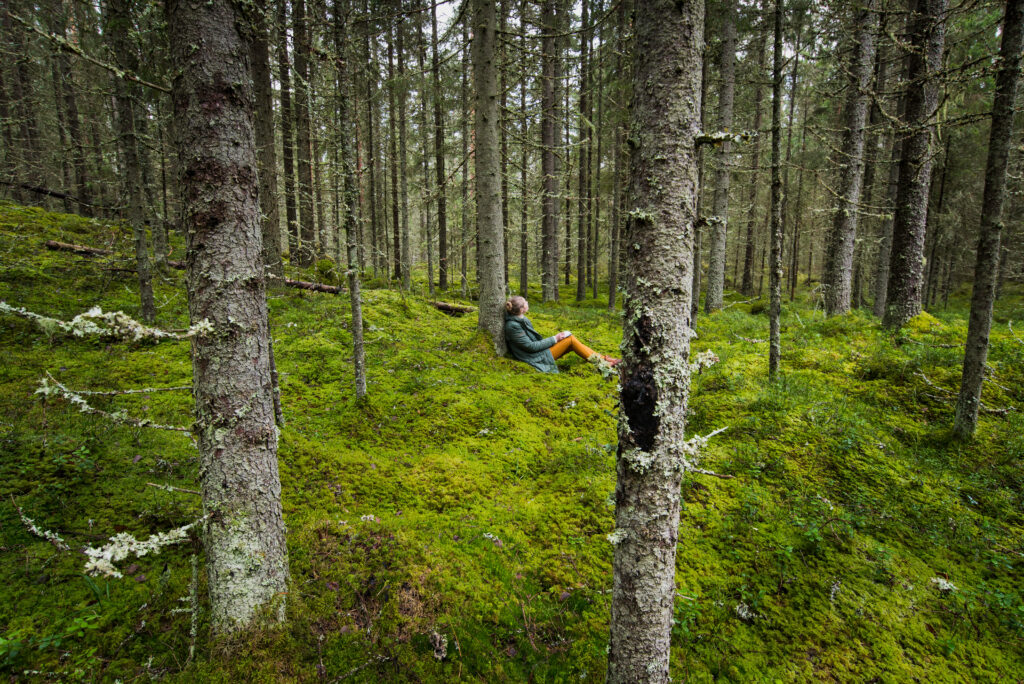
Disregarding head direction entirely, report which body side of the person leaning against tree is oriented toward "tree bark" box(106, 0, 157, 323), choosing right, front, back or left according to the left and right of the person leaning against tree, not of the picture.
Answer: back

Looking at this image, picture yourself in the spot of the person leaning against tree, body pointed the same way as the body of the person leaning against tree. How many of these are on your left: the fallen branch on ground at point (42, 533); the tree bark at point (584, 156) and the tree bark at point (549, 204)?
2

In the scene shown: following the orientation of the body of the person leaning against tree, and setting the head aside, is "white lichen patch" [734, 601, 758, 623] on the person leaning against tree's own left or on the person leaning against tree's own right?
on the person leaning against tree's own right

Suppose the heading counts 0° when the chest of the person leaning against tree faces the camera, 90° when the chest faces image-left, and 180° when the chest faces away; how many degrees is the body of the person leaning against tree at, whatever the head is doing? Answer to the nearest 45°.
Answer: approximately 270°

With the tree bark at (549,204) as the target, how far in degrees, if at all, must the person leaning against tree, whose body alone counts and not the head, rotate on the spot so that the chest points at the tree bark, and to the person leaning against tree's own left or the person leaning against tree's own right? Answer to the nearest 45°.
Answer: approximately 90° to the person leaning against tree's own left

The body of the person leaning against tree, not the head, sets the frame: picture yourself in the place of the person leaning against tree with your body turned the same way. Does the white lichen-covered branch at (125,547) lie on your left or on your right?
on your right

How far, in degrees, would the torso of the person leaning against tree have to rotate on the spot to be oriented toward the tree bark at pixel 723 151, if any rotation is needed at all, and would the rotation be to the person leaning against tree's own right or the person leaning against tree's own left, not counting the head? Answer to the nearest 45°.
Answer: approximately 45° to the person leaning against tree's own left
